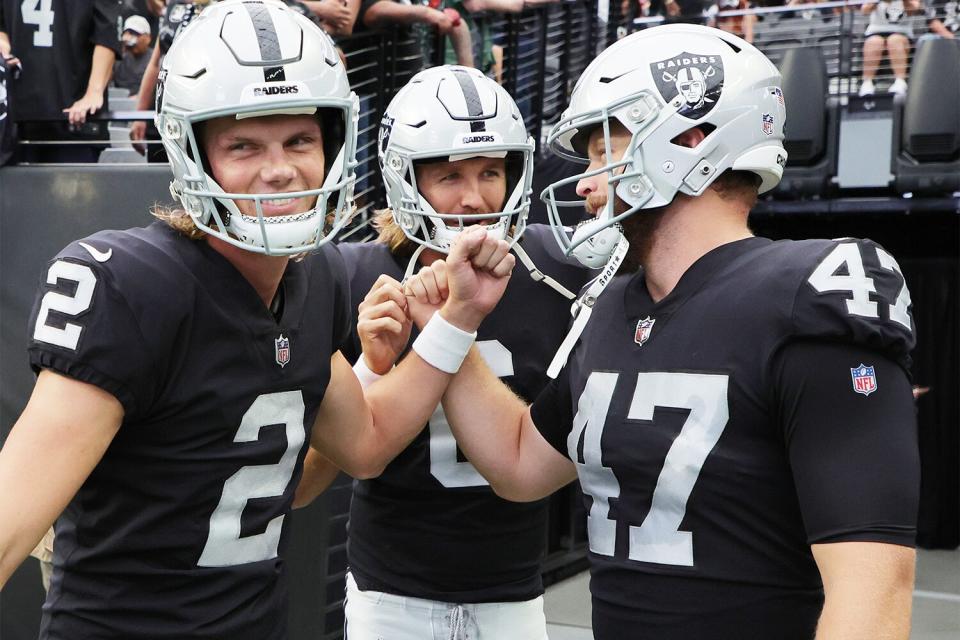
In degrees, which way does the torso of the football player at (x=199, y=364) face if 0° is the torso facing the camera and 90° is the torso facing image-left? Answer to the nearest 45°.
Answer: approximately 315°

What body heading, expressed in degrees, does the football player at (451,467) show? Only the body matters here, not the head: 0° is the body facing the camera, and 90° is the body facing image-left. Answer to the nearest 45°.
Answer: approximately 0°

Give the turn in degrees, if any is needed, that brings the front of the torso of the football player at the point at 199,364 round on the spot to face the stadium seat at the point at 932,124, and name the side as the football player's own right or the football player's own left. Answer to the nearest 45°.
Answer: approximately 90° to the football player's own left

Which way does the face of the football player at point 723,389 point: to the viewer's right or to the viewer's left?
to the viewer's left

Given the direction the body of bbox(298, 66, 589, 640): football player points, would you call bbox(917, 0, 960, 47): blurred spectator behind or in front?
behind

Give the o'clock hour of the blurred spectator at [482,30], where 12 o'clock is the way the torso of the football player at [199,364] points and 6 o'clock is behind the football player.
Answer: The blurred spectator is roughly at 8 o'clock from the football player.

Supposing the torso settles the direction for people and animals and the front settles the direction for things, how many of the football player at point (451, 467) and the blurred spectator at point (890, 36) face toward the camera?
2

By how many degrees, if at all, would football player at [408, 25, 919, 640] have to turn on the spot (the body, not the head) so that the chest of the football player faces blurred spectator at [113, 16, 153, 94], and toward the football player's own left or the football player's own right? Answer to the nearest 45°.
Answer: approximately 90° to the football player's own right

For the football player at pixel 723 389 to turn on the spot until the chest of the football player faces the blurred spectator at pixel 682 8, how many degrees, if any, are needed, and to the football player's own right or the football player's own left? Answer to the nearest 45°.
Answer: approximately 135° to the football player's own right
